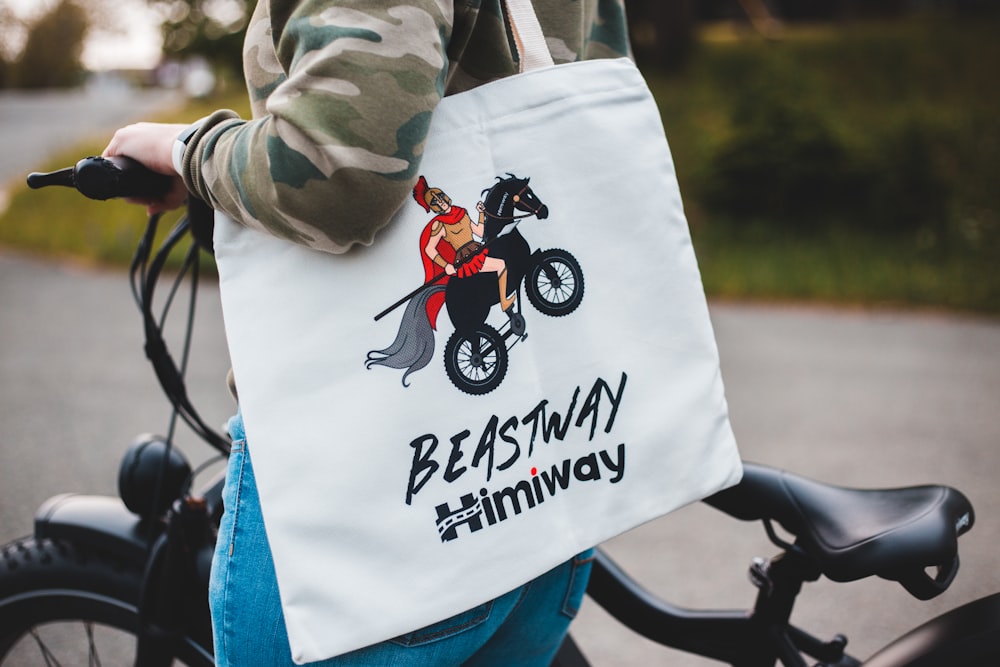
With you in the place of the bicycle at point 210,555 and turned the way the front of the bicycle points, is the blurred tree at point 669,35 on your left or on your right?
on your right

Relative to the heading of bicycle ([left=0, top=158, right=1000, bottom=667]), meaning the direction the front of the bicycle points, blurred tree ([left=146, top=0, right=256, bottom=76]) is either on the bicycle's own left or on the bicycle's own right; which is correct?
on the bicycle's own right

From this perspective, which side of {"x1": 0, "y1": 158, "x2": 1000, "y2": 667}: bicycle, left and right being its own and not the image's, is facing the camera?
left
